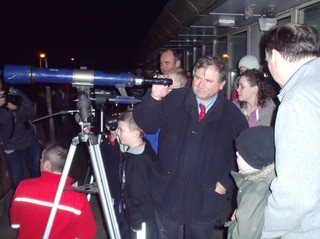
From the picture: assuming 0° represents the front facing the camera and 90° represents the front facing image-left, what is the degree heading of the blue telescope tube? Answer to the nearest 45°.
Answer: approximately 90°
